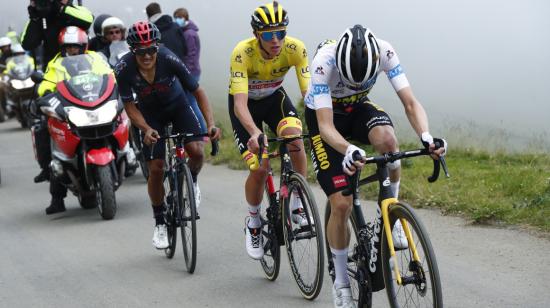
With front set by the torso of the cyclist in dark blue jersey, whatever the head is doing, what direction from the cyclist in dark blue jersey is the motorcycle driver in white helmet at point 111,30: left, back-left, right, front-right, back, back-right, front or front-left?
back

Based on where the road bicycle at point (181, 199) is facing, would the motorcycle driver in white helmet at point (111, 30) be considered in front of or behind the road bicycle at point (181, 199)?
behind

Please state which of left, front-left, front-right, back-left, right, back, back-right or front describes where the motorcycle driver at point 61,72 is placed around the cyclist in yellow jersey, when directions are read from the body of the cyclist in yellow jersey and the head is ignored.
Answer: back

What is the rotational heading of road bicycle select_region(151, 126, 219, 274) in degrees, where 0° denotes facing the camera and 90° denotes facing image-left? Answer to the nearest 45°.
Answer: approximately 0°

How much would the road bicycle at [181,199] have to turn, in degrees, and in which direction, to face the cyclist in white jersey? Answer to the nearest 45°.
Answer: approximately 45° to its left
